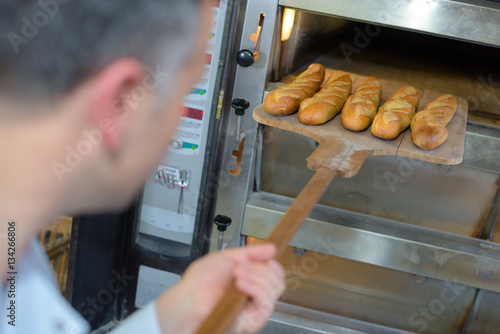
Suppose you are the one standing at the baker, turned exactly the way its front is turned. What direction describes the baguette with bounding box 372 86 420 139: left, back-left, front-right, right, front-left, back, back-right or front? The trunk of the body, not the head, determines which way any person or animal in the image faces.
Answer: front

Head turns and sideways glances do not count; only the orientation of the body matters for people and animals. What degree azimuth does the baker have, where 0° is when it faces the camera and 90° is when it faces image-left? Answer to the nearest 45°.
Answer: approximately 225°

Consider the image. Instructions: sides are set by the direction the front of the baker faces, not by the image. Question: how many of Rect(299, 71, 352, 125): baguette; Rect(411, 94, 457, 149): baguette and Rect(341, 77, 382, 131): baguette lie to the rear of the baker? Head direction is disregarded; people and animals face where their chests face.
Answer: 0

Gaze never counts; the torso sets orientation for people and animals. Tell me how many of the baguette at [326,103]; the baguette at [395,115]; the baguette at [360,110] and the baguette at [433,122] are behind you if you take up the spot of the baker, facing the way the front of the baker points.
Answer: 0

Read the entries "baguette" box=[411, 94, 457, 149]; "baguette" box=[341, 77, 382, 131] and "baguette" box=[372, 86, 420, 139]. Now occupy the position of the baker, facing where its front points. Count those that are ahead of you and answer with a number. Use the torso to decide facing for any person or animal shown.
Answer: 3

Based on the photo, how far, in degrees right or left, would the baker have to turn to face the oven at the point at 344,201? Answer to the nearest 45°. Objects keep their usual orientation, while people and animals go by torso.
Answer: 0° — it already faces it

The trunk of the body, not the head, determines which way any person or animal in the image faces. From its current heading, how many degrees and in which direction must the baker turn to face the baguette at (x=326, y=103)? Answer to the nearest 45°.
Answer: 0° — it already faces it

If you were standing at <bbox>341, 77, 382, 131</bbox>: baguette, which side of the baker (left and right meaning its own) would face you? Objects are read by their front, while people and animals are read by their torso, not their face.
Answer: front

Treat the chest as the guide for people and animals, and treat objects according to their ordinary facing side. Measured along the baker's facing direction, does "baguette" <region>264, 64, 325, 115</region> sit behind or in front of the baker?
in front

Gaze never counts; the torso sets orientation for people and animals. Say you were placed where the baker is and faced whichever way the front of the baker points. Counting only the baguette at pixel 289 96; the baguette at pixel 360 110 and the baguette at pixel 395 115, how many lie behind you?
0

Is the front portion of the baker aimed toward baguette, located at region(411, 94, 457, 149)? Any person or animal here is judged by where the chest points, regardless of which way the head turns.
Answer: yes
